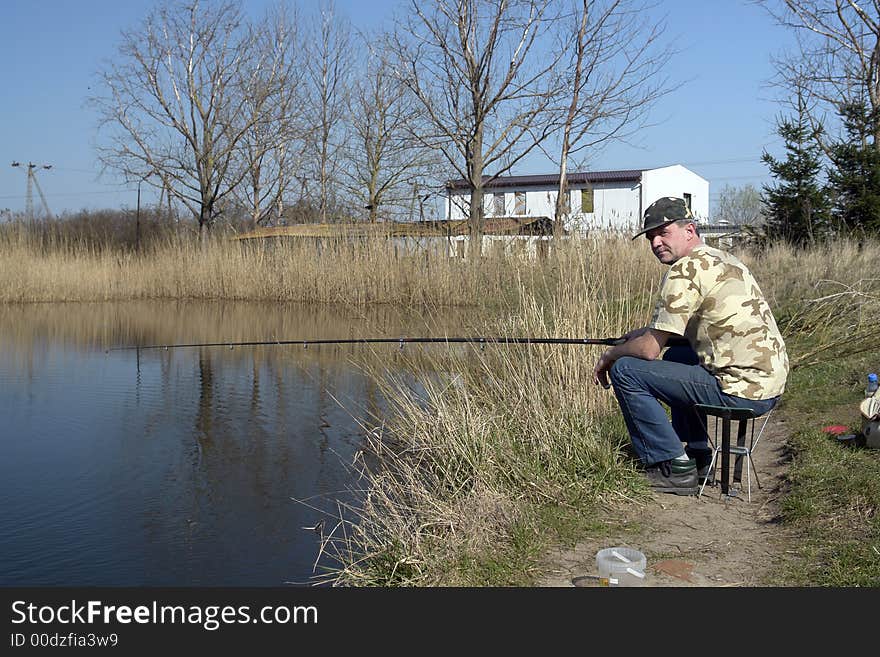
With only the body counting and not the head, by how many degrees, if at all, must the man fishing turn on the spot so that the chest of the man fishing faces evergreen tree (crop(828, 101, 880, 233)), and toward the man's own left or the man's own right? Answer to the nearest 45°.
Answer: approximately 90° to the man's own right

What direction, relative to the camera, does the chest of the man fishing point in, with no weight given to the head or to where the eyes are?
to the viewer's left

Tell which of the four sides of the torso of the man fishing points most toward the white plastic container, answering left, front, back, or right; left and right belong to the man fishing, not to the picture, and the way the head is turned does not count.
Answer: left

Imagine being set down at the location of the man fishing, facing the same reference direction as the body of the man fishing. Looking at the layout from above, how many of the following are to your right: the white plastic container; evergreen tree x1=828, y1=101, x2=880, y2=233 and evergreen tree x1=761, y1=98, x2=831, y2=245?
2

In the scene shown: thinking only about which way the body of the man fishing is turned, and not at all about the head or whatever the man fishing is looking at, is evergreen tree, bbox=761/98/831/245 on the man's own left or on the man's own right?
on the man's own right
